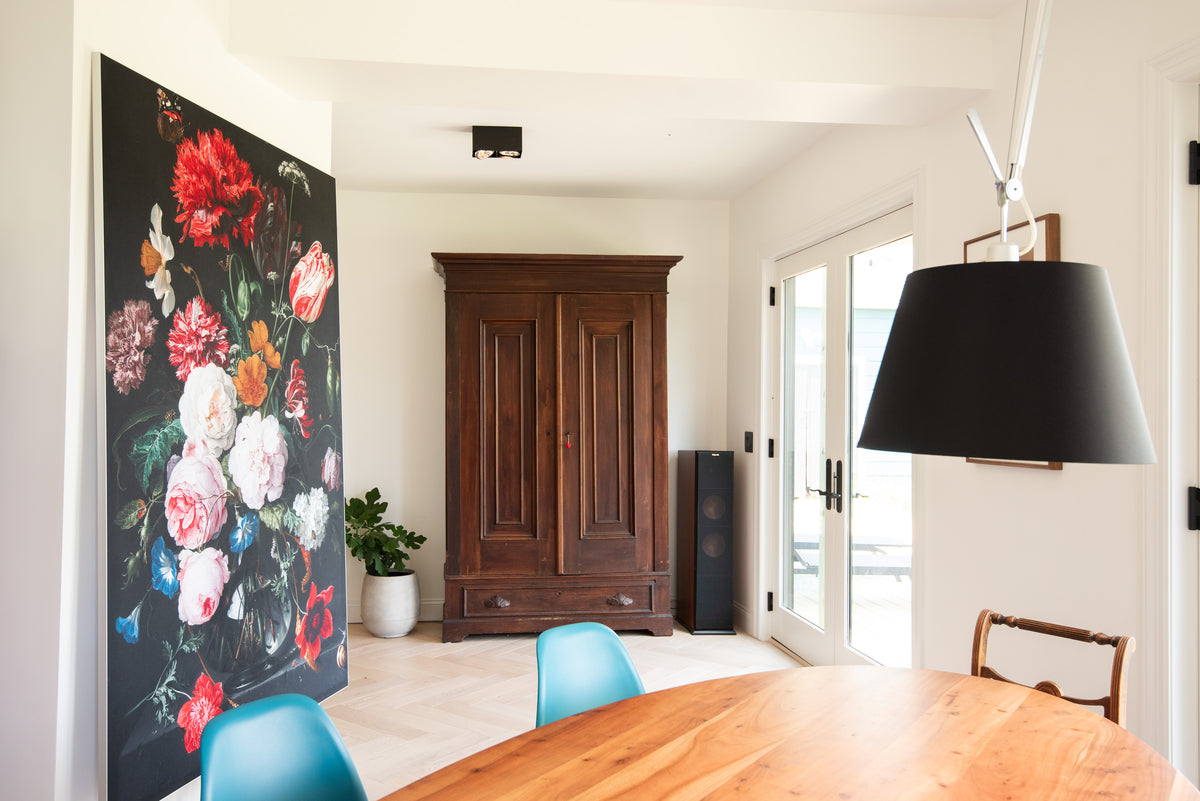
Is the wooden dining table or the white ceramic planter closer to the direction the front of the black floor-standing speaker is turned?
the wooden dining table

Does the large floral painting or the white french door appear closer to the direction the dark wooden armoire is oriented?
the large floral painting

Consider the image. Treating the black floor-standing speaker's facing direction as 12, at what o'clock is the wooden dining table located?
The wooden dining table is roughly at 12 o'clock from the black floor-standing speaker.

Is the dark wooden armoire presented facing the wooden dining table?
yes

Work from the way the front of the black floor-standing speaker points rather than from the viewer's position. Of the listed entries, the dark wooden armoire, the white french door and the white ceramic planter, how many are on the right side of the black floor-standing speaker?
2

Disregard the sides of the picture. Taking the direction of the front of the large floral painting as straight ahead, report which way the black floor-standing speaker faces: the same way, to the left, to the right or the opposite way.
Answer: to the right

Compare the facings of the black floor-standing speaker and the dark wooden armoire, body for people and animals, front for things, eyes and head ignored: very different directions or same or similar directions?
same or similar directions

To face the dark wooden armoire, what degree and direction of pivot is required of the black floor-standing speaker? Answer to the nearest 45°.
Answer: approximately 90° to its right

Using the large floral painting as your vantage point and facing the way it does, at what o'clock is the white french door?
The white french door is roughly at 10 o'clock from the large floral painting.

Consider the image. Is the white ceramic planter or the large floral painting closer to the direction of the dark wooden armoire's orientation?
the large floral painting

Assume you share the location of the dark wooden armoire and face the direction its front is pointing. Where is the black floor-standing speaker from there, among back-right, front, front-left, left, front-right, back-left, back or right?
left

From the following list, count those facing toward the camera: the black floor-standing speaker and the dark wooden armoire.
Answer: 2

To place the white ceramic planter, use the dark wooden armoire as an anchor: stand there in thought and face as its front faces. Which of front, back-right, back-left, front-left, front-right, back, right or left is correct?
right

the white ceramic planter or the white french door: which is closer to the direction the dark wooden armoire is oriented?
the white french door

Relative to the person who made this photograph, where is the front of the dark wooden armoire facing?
facing the viewer

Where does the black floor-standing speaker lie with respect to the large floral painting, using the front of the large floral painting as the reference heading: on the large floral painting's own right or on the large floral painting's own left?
on the large floral painting's own left

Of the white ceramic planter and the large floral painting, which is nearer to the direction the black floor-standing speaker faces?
the large floral painting

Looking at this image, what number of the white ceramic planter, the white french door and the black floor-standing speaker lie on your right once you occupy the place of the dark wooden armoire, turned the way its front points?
1

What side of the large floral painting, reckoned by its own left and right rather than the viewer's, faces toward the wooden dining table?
front

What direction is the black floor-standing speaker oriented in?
toward the camera

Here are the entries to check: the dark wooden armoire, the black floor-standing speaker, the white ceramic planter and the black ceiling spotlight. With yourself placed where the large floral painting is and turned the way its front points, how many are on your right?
0

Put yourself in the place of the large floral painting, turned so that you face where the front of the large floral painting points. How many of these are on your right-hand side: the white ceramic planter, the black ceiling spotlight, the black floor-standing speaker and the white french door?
0
